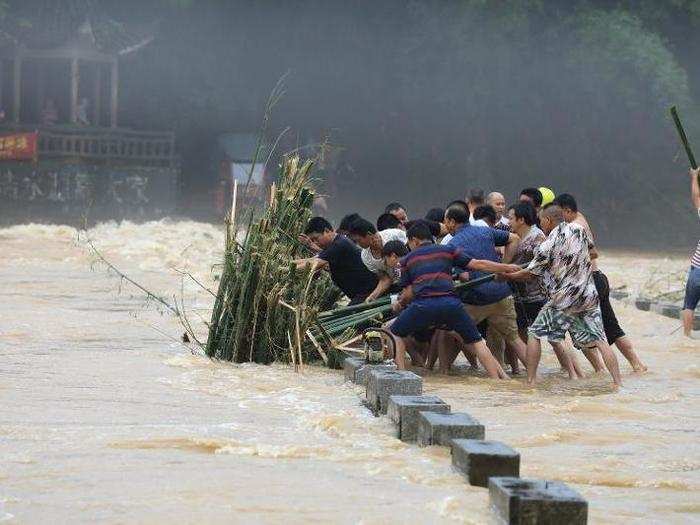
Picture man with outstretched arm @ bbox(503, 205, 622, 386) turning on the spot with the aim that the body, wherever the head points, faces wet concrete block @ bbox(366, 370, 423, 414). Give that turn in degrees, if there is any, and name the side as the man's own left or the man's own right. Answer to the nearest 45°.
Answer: approximately 90° to the man's own left

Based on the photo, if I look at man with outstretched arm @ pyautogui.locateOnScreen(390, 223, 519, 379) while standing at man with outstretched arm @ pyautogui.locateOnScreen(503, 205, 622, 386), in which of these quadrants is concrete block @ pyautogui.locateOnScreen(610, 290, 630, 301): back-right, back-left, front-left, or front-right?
back-right

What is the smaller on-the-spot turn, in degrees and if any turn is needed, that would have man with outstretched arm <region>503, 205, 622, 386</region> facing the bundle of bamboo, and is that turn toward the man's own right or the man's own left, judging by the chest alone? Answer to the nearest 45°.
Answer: approximately 45° to the man's own left

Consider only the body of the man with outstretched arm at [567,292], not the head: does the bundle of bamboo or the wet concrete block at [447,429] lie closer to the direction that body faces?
the bundle of bamboo

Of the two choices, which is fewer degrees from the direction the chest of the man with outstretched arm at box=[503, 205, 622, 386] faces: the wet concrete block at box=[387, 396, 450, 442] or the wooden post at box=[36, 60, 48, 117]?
the wooden post

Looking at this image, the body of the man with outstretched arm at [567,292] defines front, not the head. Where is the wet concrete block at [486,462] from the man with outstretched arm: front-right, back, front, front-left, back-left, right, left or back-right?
back-left

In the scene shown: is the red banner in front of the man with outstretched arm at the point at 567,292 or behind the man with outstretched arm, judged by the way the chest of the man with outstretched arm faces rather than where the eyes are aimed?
in front

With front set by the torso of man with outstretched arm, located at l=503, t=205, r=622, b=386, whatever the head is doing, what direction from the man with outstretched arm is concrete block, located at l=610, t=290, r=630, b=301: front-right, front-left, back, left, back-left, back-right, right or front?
front-right

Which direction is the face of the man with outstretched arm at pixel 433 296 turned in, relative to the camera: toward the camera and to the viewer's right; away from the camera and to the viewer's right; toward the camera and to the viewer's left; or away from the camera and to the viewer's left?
away from the camera and to the viewer's left

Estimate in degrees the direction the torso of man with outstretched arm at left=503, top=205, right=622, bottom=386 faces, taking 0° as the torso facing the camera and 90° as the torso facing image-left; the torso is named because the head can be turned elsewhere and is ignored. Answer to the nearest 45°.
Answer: approximately 135°

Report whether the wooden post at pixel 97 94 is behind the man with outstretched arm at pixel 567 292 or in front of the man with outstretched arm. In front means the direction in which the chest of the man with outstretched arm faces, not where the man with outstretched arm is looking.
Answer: in front

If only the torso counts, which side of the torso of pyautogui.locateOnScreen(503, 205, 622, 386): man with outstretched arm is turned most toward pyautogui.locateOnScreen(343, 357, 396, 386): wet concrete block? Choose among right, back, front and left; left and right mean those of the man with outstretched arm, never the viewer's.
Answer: front

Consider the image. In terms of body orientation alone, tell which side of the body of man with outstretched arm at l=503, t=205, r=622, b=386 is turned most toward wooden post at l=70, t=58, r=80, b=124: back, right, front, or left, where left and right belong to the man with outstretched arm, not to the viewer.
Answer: front
